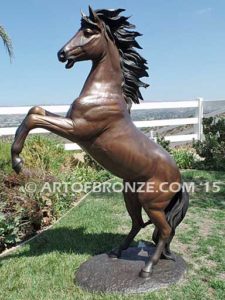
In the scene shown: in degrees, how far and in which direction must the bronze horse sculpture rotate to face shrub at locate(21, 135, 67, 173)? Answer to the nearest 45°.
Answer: approximately 90° to its right

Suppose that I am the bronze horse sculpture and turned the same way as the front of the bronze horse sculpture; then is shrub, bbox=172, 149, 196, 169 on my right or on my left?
on my right

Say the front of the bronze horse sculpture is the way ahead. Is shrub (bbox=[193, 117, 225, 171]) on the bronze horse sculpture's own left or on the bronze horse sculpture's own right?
on the bronze horse sculpture's own right

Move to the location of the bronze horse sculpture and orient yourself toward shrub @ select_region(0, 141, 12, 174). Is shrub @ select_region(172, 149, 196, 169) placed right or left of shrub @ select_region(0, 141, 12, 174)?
right

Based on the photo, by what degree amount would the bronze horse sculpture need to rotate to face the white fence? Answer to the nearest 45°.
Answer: approximately 90° to its right

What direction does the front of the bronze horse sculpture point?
to the viewer's left
